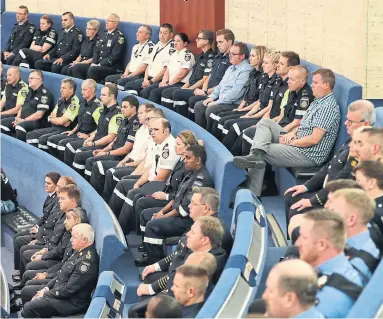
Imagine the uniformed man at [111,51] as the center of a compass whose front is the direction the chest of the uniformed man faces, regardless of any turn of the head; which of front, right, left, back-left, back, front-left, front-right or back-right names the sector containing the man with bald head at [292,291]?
front-left

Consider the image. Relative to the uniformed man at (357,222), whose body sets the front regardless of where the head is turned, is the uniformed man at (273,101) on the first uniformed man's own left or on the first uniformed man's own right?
on the first uniformed man's own right

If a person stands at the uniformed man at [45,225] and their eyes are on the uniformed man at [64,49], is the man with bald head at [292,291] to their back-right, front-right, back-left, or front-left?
back-right

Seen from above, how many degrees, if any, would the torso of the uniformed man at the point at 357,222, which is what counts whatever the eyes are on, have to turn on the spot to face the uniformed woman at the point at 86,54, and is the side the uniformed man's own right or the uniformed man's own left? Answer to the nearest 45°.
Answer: approximately 45° to the uniformed man's own right

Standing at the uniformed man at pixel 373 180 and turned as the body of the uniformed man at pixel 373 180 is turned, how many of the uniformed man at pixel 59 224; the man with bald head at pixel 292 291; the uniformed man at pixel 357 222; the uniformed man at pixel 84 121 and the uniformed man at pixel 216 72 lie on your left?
2

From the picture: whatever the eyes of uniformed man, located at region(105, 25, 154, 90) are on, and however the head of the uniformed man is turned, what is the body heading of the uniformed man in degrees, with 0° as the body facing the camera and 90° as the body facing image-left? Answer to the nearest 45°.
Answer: approximately 45°
